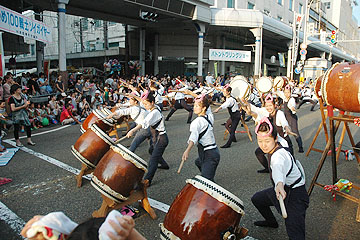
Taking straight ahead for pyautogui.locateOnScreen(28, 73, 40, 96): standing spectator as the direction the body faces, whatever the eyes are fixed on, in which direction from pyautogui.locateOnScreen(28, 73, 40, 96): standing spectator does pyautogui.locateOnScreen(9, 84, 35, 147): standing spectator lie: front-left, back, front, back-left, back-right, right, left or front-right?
right

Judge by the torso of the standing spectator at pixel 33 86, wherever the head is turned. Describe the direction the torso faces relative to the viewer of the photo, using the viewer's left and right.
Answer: facing to the right of the viewer

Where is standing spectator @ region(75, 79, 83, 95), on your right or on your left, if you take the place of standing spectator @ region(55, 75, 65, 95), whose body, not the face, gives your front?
on your left

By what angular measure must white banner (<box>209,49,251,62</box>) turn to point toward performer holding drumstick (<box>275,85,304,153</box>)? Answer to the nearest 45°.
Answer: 0° — it already faces them

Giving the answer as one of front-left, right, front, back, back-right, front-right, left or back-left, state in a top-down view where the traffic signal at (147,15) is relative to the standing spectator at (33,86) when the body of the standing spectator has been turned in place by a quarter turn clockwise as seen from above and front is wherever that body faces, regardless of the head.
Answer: back-left

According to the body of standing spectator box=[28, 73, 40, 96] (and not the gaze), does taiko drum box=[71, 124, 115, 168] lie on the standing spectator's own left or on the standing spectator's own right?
on the standing spectator's own right

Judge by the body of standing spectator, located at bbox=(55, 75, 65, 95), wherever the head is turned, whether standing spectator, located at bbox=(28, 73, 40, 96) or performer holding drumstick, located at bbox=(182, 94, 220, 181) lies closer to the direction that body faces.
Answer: the performer holding drumstick

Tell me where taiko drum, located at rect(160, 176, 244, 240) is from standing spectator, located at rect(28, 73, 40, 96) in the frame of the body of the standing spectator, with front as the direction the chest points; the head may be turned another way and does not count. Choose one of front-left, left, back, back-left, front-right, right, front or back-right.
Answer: right

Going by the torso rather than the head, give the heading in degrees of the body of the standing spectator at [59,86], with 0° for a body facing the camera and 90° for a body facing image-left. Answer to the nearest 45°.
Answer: approximately 315°

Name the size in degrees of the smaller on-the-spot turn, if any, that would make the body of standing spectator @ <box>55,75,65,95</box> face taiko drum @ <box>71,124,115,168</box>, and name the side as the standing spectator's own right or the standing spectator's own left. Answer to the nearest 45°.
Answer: approximately 45° to the standing spectator's own right

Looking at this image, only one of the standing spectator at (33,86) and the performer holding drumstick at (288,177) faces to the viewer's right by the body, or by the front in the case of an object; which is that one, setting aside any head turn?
the standing spectator

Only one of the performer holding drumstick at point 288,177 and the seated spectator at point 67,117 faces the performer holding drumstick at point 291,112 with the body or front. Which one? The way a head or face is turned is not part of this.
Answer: the seated spectator
